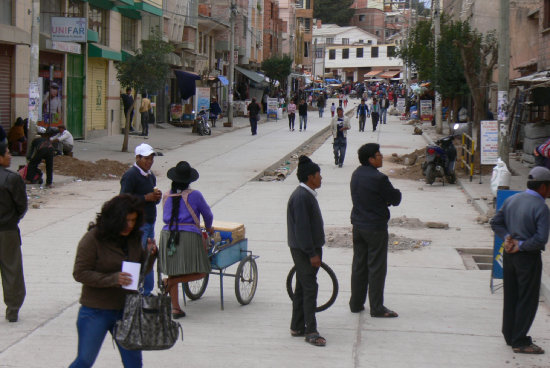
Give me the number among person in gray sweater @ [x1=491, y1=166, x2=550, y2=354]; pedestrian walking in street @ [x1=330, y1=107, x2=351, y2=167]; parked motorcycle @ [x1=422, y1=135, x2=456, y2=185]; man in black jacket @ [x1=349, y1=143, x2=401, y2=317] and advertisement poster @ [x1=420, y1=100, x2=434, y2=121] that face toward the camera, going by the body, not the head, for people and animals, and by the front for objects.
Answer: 2

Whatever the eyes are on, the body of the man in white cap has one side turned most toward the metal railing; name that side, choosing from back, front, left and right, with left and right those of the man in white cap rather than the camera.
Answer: left

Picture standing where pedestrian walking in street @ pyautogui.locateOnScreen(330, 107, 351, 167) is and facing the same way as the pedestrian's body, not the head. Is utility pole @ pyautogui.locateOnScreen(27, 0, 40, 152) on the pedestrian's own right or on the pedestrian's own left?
on the pedestrian's own right

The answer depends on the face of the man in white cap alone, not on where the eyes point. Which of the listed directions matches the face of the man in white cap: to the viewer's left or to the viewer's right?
to the viewer's right

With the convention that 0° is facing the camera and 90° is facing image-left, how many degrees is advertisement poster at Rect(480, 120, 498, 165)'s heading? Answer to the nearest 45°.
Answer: approximately 0°
